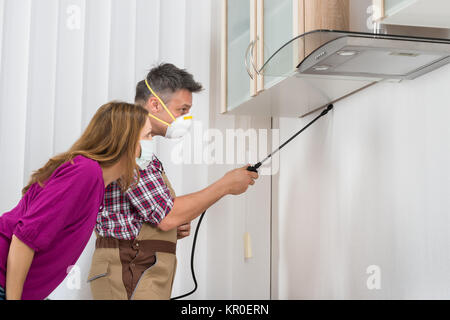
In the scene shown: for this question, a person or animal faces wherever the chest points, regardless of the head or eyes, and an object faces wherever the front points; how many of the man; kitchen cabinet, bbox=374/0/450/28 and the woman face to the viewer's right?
2

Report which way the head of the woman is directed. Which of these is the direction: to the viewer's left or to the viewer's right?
to the viewer's right

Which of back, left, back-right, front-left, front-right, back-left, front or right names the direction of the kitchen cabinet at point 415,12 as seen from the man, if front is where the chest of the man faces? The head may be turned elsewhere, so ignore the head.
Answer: front-right

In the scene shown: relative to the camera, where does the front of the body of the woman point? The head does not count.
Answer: to the viewer's right

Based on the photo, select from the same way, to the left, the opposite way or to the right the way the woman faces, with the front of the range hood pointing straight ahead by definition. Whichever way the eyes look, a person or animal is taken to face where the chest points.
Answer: the opposite way

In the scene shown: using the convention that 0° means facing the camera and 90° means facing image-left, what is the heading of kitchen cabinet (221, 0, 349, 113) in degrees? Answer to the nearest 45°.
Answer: approximately 45°

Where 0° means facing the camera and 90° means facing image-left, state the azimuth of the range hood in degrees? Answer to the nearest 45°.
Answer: approximately 45°

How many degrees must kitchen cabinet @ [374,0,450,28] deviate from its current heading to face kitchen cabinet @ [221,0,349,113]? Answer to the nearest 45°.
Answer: approximately 90° to its right

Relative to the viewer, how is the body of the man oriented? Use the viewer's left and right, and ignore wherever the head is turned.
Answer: facing to the right of the viewer
